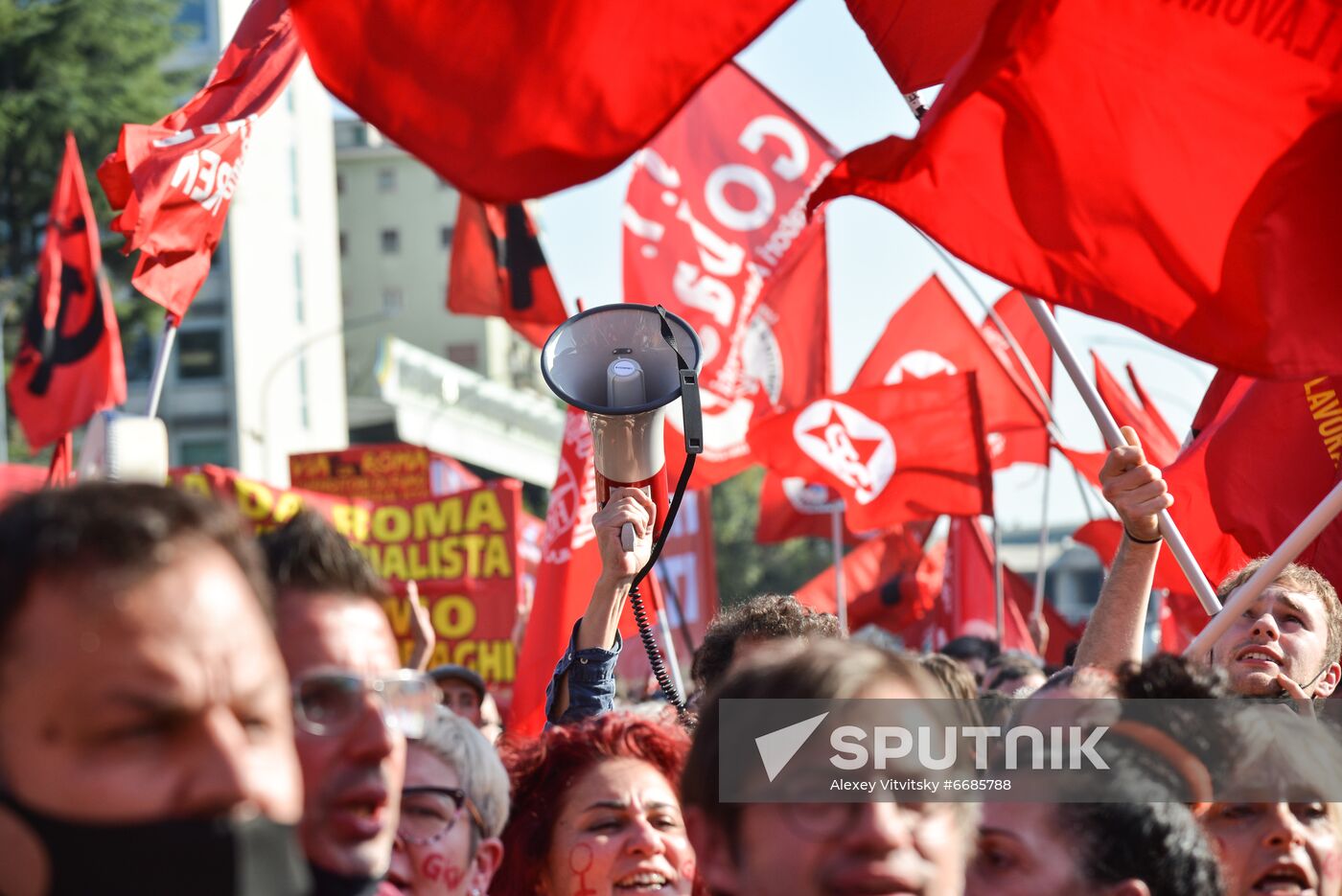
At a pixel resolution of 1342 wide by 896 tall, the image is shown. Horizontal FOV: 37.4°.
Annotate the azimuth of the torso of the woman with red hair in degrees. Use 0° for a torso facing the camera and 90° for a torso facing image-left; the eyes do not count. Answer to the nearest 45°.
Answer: approximately 315°

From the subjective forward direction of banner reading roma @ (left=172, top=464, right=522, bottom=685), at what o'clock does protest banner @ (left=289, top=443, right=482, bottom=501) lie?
The protest banner is roughly at 6 o'clock from the banner reading roma.

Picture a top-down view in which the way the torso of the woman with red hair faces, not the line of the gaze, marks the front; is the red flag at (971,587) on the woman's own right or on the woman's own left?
on the woman's own left

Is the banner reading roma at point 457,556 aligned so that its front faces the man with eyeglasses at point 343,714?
yes

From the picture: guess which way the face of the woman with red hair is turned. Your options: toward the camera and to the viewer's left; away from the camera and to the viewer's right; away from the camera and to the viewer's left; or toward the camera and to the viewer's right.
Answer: toward the camera and to the viewer's right

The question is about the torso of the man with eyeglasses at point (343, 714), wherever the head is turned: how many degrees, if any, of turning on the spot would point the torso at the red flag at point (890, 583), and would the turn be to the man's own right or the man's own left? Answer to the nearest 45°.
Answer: approximately 135° to the man's own left

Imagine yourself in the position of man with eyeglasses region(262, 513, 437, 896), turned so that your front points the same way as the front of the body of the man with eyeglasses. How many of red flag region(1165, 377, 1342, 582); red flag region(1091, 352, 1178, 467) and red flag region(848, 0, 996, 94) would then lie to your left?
3

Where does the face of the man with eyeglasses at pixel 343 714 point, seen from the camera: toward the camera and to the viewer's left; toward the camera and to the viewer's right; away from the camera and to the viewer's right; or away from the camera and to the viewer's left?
toward the camera and to the viewer's right

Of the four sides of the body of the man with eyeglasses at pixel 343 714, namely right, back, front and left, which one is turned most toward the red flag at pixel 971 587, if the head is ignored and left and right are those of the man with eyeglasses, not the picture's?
left
